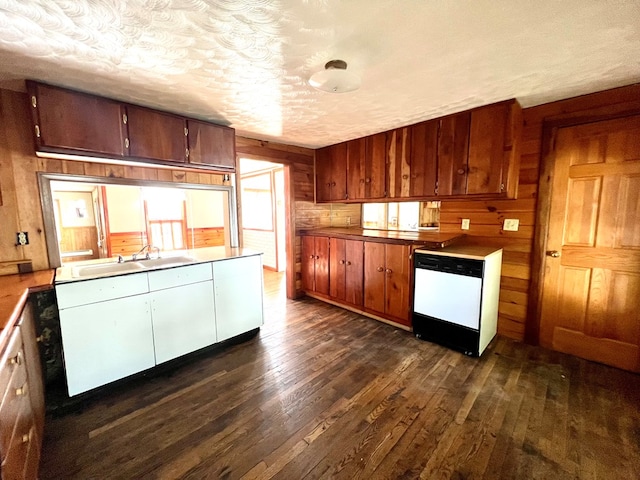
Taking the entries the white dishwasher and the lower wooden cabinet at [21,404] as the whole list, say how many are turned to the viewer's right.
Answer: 1

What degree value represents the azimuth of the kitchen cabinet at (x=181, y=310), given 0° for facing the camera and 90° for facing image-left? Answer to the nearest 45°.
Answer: approximately 315°

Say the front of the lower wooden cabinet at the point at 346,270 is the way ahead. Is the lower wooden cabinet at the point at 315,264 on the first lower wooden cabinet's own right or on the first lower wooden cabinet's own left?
on the first lower wooden cabinet's own right

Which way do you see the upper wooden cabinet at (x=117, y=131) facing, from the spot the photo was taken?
facing the viewer and to the right of the viewer

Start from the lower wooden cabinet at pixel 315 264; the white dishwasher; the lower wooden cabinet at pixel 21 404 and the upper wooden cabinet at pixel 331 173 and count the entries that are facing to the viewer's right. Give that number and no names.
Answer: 1

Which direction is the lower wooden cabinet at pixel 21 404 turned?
to the viewer's right

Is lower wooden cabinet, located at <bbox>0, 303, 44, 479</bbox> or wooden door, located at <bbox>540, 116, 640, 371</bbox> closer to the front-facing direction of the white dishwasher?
the lower wooden cabinet

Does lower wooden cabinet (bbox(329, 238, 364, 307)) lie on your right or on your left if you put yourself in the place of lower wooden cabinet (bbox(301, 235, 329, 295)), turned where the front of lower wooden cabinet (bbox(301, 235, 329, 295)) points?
on your left

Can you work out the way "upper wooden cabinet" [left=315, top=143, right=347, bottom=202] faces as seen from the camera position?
facing the viewer and to the left of the viewer

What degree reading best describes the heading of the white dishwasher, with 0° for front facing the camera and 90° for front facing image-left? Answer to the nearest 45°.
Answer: approximately 45°

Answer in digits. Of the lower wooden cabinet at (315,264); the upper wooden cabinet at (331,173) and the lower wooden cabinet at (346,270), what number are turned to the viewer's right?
0

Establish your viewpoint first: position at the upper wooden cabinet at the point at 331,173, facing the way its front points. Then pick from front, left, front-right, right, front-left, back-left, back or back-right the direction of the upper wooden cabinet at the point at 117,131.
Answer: front

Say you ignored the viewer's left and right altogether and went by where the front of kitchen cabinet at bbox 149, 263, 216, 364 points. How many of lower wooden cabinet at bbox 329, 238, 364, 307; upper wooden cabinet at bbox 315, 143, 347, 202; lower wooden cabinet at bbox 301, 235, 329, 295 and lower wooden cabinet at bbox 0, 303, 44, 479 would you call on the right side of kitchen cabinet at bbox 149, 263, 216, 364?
1
